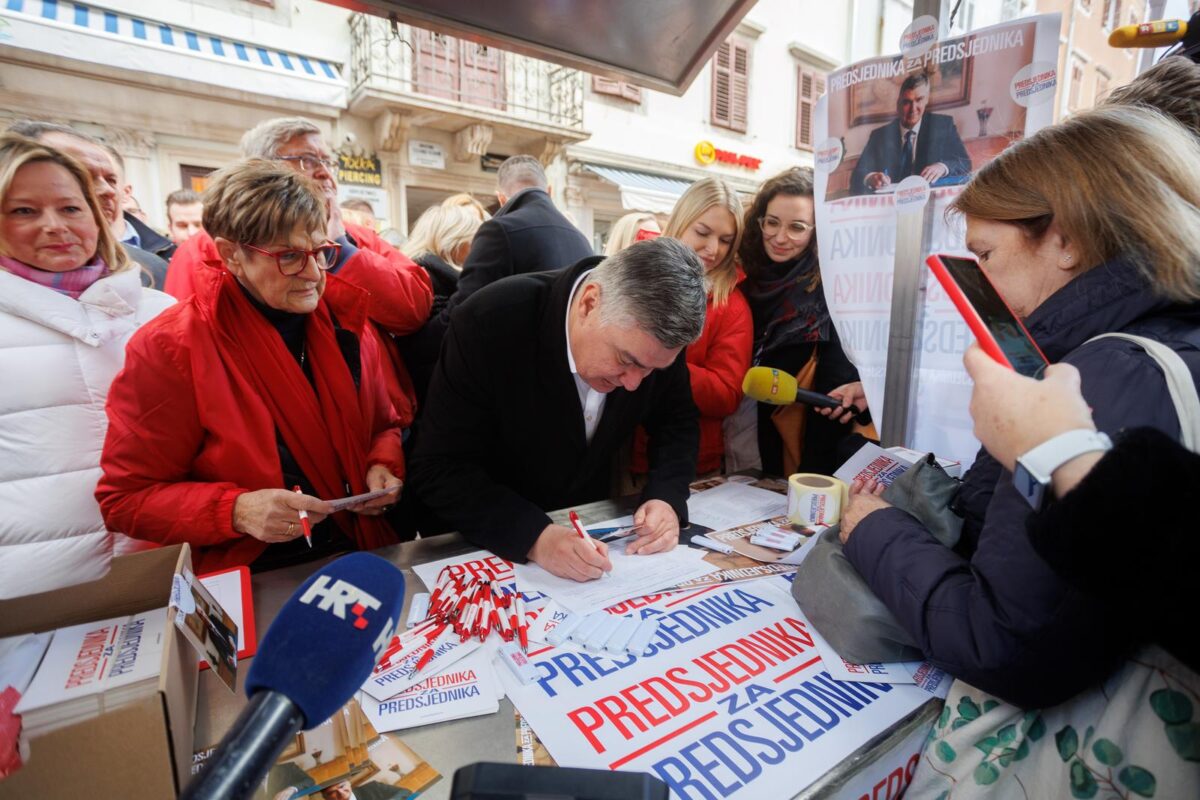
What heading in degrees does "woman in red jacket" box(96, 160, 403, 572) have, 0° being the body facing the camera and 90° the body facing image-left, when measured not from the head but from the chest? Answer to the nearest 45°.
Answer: approximately 315°

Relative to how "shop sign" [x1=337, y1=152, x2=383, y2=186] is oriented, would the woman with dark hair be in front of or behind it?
in front

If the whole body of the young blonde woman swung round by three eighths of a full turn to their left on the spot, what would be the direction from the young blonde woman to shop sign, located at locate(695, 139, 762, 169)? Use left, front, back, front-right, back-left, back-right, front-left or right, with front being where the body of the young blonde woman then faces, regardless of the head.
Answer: left

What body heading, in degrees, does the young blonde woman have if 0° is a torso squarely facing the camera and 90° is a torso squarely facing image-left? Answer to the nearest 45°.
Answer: approximately 45°

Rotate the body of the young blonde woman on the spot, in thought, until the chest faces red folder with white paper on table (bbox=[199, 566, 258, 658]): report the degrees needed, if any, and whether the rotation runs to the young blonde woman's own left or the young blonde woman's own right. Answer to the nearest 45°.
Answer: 0° — they already face it

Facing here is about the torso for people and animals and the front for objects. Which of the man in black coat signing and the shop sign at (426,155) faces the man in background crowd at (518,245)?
the shop sign

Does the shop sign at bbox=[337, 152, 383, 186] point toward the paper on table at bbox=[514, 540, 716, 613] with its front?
yes

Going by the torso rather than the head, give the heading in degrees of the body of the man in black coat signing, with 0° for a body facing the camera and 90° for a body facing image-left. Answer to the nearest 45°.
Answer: approximately 315°

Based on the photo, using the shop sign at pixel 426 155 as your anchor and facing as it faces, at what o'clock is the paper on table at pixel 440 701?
The paper on table is roughly at 12 o'clock from the shop sign.

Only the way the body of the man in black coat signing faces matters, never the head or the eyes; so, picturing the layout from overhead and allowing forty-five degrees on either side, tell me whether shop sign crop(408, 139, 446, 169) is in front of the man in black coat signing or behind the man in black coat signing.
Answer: behind

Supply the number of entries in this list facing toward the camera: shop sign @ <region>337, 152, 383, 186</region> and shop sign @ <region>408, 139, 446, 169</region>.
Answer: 2

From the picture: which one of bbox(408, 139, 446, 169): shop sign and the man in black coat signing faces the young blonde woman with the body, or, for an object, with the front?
the shop sign

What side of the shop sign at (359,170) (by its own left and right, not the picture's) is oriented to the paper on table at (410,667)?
front

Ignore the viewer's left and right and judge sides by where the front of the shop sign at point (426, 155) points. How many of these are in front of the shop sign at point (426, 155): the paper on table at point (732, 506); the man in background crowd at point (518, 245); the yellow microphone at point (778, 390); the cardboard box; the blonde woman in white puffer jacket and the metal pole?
6

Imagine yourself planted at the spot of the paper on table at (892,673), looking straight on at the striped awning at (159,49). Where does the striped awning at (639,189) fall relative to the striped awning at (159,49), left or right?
right
